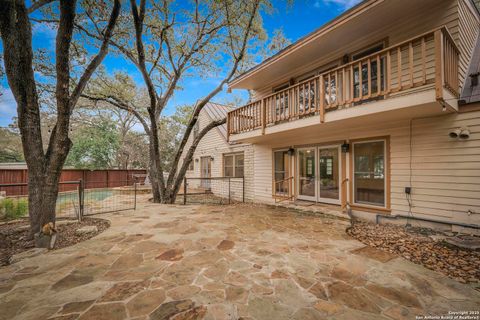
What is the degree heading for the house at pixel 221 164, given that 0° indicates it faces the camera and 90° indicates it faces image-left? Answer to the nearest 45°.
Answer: approximately 45°

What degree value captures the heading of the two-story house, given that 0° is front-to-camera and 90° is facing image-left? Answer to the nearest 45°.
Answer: approximately 45°

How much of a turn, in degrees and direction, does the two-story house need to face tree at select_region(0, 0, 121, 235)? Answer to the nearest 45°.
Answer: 0° — it already faces it

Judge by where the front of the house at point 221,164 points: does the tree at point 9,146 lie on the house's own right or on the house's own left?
on the house's own right

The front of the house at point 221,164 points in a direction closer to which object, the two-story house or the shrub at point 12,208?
the shrub

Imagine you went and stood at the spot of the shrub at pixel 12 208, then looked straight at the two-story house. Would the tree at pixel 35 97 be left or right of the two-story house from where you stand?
right
